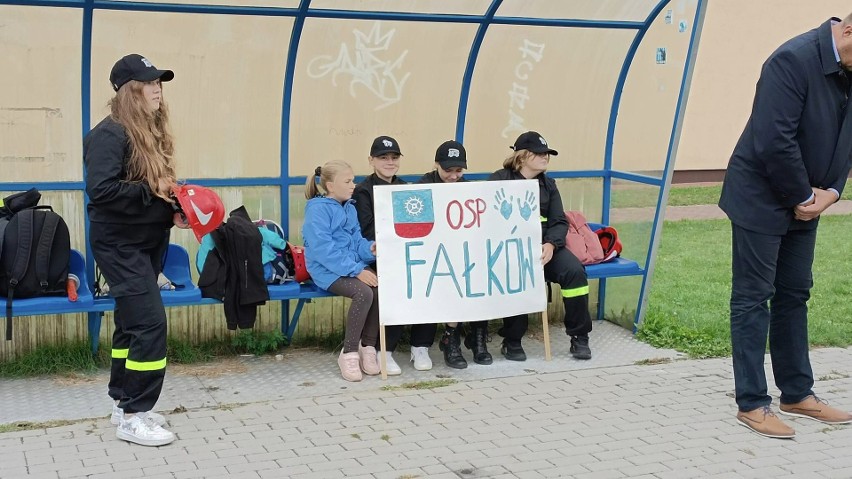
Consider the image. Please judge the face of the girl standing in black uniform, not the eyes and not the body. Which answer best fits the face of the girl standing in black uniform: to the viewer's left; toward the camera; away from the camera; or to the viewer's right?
to the viewer's right

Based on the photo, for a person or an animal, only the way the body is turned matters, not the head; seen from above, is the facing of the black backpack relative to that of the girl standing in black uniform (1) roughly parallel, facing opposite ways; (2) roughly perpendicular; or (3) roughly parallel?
roughly perpendicular

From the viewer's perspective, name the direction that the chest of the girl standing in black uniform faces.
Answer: to the viewer's right
